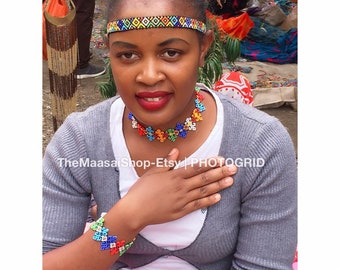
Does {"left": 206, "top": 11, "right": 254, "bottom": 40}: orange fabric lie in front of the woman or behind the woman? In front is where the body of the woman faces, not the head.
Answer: behind

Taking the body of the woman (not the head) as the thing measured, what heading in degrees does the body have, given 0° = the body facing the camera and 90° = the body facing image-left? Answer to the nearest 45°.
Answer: approximately 0°
